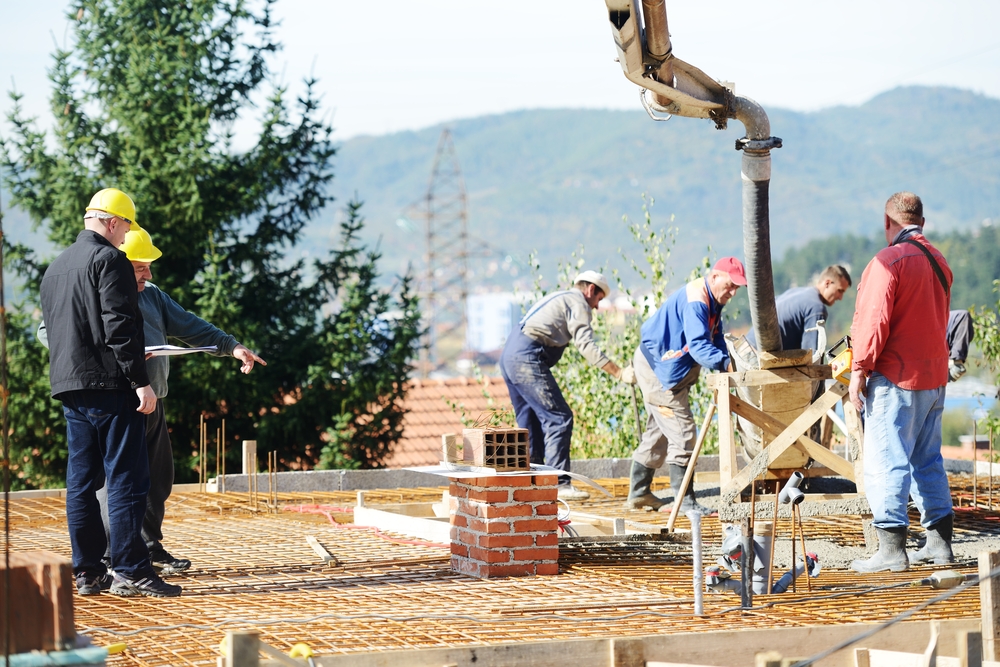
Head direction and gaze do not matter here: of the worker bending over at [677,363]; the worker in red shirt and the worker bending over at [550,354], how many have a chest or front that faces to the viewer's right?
2

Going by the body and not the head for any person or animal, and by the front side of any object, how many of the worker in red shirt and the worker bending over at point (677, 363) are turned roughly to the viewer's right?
1

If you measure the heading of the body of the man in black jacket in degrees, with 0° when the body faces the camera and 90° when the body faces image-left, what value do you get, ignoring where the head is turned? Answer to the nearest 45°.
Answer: approximately 225°

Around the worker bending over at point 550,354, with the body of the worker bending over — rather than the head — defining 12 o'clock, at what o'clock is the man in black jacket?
The man in black jacket is roughly at 4 o'clock from the worker bending over.

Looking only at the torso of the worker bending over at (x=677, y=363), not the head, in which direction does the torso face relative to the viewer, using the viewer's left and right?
facing to the right of the viewer

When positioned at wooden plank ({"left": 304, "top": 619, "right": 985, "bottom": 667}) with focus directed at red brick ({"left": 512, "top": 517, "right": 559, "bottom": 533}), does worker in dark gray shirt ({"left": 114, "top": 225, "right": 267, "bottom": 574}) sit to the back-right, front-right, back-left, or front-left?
front-left

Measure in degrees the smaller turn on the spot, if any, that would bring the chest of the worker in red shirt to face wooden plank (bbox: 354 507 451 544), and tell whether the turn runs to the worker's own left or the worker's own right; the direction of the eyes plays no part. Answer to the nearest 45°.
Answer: approximately 45° to the worker's own left

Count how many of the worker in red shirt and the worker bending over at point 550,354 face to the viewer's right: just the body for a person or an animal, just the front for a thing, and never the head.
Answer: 1

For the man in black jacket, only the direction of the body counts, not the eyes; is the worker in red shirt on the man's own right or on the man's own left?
on the man's own right

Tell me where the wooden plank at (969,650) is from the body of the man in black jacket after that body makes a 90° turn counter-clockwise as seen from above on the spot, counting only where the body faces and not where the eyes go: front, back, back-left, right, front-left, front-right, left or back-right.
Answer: back

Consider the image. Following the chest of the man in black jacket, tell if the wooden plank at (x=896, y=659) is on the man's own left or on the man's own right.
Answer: on the man's own right

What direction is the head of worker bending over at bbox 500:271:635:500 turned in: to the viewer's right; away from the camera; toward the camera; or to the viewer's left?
to the viewer's right

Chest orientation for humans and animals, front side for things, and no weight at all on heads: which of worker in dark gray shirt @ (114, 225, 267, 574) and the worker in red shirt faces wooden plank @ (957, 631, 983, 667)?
the worker in dark gray shirt

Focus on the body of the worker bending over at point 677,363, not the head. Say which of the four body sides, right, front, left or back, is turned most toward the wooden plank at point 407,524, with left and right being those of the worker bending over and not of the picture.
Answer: back

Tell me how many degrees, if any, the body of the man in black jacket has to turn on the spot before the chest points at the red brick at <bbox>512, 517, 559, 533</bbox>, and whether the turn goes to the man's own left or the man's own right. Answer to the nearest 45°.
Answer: approximately 45° to the man's own right

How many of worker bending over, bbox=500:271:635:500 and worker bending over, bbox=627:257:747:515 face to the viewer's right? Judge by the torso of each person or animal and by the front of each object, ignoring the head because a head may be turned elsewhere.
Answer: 2

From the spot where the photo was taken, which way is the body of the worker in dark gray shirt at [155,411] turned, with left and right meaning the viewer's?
facing the viewer and to the right of the viewer

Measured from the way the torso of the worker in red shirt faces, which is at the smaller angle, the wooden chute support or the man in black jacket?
the wooden chute support

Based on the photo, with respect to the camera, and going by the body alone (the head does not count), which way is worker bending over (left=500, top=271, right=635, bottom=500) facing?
to the viewer's right
